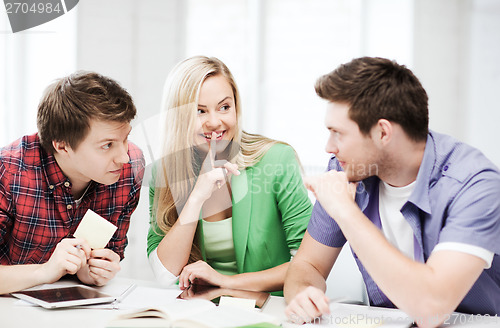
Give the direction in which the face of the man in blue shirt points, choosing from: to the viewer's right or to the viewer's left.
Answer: to the viewer's left

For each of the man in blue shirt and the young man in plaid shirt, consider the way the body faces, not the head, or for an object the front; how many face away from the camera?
0

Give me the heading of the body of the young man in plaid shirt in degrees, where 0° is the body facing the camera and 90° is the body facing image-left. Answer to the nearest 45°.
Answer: approximately 315°

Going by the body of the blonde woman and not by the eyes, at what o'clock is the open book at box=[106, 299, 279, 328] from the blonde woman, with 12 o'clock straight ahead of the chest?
The open book is roughly at 12 o'clock from the blonde woman.

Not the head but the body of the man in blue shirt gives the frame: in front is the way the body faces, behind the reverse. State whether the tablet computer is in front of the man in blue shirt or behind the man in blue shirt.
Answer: in front

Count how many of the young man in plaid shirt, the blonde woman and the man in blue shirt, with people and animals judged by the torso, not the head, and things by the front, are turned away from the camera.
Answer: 0

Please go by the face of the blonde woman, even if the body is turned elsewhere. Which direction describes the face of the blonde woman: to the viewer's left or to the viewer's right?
to the viewer's right

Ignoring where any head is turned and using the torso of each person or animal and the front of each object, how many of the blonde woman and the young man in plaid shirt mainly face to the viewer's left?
0

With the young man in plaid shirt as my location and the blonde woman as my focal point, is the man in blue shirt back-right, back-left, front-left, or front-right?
front-right

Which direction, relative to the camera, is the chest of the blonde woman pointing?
toward the camera
